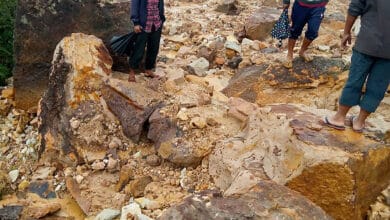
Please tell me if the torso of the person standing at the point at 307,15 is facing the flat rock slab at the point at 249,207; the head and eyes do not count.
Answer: yes

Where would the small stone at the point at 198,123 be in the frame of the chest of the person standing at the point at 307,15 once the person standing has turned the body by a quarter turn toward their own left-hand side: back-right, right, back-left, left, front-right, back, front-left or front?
back-right

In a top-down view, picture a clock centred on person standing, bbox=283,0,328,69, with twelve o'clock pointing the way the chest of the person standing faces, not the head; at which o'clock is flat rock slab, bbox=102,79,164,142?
The flat rock slab is roughly at 2 o'clock from the person standing.

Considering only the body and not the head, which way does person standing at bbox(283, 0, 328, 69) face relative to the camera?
toward the camera

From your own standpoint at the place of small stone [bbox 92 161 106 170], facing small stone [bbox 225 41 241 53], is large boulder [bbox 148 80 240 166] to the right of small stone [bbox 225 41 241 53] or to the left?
right

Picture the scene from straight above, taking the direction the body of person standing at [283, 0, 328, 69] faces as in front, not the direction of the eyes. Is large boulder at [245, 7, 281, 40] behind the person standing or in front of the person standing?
behind

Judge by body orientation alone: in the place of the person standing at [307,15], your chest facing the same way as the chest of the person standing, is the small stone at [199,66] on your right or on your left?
on your right

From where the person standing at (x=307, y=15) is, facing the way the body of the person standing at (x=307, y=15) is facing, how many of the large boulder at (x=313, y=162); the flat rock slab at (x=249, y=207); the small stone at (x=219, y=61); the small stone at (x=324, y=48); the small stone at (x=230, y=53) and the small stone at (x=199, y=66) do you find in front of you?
2

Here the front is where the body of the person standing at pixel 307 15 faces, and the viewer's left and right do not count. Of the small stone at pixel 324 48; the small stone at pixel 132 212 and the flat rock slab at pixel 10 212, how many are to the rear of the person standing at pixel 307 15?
1

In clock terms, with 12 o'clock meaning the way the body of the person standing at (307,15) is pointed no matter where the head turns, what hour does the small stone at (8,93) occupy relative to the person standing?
The small stone is roughly at 3 o'clock from the person standing.

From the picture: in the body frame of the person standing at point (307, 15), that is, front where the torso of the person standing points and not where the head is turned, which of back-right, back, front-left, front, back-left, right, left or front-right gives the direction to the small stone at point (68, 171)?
front-right

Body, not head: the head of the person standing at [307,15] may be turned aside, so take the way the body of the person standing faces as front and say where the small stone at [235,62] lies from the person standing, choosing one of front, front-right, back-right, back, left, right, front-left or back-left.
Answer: back-right

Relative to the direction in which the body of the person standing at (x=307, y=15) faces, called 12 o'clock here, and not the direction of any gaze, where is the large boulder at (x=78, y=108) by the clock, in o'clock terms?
The large boulder is roughly at 2 o'clock from the person standing.

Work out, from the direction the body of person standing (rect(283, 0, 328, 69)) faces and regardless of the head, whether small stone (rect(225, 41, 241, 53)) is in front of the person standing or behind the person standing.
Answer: behind

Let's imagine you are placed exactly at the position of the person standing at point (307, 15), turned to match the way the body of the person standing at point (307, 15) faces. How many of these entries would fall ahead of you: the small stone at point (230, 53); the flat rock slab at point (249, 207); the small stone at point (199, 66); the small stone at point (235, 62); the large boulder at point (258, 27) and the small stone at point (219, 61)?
1

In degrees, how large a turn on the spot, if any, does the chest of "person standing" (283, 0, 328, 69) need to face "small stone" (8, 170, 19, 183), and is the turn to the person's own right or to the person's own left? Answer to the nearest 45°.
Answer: approximately 45° to the person's own right
